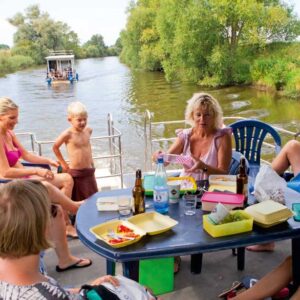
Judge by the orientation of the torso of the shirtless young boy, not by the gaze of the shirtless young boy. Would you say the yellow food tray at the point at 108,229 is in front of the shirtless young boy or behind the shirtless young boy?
in front

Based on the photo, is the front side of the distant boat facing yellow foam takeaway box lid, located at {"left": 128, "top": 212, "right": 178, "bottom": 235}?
yes

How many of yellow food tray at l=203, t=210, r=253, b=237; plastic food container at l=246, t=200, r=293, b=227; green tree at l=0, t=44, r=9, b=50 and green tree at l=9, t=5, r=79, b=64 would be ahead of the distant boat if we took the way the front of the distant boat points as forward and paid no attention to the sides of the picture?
2

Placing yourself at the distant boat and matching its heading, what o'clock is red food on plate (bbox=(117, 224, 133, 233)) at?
The red food on plate is roughly at 12 o'clock from the distant boat.

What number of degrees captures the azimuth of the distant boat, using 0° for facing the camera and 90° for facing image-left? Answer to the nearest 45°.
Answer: approximately 0°

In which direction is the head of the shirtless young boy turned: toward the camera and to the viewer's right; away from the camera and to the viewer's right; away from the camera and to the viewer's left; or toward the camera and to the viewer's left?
toward the camera and to the viewer's right

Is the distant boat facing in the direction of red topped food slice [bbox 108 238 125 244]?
yes

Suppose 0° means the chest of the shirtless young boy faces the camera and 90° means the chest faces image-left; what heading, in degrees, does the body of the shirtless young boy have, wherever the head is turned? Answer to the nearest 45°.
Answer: approximately 315°
